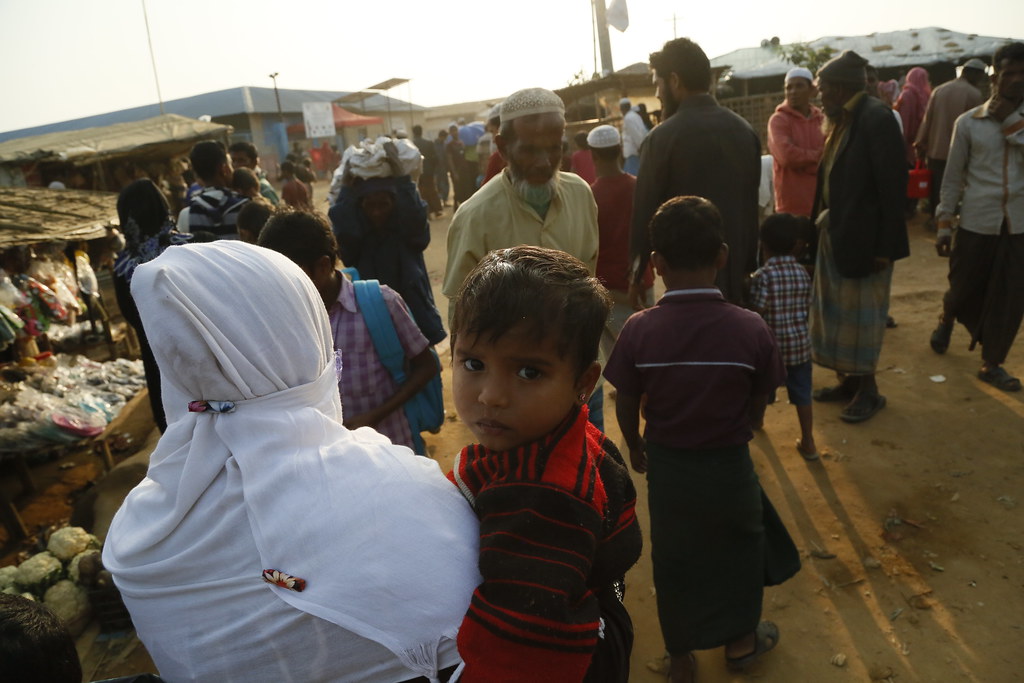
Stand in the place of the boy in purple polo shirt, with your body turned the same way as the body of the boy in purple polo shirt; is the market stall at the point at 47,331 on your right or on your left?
on your left

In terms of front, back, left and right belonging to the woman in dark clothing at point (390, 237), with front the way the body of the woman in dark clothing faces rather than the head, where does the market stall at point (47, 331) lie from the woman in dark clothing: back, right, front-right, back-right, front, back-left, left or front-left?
front-right

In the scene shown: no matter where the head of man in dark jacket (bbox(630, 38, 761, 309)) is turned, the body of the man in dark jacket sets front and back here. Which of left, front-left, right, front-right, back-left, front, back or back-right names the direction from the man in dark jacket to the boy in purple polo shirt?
back-left

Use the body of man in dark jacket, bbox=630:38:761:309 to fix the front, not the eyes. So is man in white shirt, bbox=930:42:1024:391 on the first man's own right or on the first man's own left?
on the first man's own right

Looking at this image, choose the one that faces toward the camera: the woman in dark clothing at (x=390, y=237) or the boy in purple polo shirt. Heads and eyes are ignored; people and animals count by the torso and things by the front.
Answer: the woman in dark clothing

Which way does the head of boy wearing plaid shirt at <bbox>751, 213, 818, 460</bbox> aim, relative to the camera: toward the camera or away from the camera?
away from the camera

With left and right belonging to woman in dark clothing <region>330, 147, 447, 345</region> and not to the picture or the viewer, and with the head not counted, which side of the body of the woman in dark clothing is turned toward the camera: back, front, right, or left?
front

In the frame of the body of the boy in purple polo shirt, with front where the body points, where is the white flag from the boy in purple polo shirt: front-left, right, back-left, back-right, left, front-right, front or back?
front

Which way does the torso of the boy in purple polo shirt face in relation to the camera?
away from the camera

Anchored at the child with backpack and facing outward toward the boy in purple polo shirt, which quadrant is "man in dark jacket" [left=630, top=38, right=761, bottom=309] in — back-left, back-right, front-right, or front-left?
front-left

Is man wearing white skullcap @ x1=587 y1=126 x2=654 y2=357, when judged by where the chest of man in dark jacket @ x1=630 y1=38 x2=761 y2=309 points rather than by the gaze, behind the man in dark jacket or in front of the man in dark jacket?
in front
